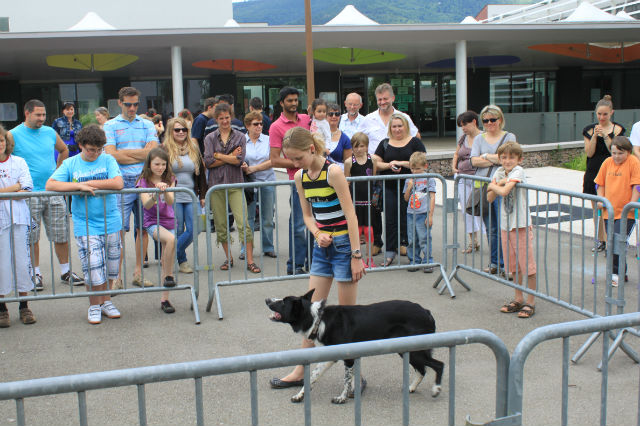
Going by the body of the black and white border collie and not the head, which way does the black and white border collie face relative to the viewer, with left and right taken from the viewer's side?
facing to the left of the viewer

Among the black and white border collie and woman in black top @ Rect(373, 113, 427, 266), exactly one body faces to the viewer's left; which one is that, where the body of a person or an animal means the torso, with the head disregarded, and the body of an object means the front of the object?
the black and white border collie

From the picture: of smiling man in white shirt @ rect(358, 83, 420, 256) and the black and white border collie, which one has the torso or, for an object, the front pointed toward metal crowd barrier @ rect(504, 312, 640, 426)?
the smiling man in white shirt

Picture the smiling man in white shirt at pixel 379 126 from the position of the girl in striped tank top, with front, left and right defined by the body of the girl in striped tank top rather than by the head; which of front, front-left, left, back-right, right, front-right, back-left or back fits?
back-right

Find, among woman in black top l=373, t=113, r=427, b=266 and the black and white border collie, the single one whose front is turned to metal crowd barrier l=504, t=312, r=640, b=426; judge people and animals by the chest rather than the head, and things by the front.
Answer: the woman in black top

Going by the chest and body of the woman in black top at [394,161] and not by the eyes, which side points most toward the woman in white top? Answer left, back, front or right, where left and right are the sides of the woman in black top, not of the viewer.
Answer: right

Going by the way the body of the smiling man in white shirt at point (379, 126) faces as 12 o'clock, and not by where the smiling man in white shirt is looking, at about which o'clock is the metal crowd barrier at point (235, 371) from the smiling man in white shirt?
The metal crowd barrier is roughly at 12 o'clock from the smiling man in white shirt.

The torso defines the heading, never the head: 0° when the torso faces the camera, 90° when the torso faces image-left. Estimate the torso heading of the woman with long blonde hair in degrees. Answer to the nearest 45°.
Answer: approximately 0°
